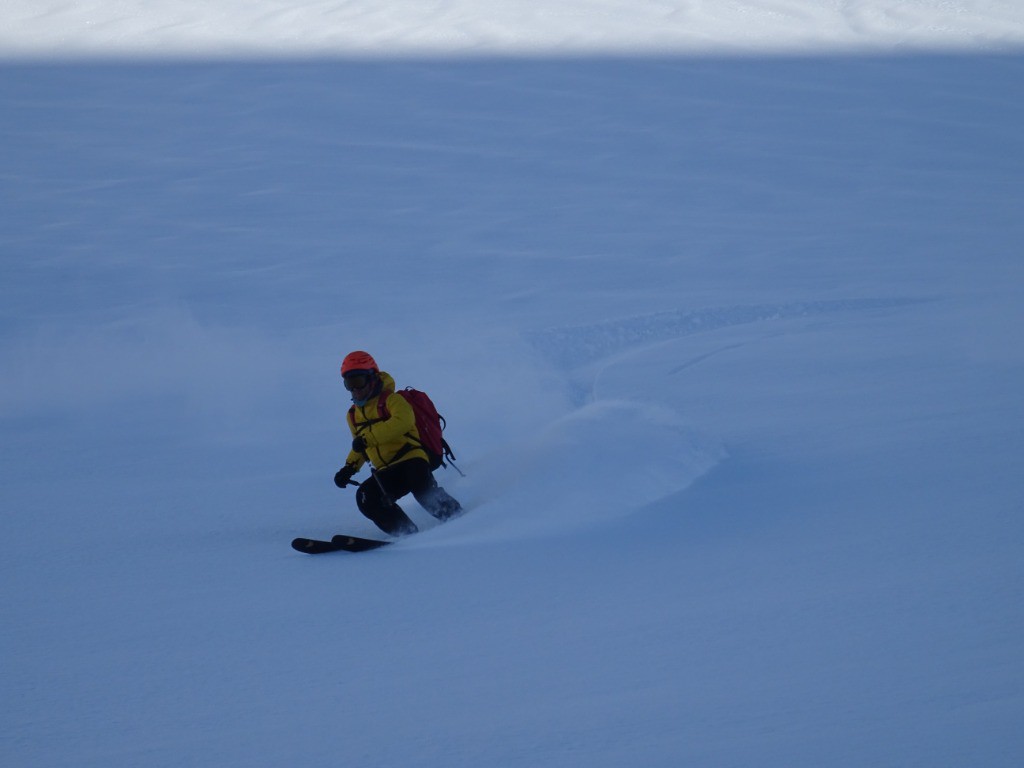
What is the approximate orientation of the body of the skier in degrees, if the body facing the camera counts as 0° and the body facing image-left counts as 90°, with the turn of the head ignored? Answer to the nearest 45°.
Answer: approximately 45°
